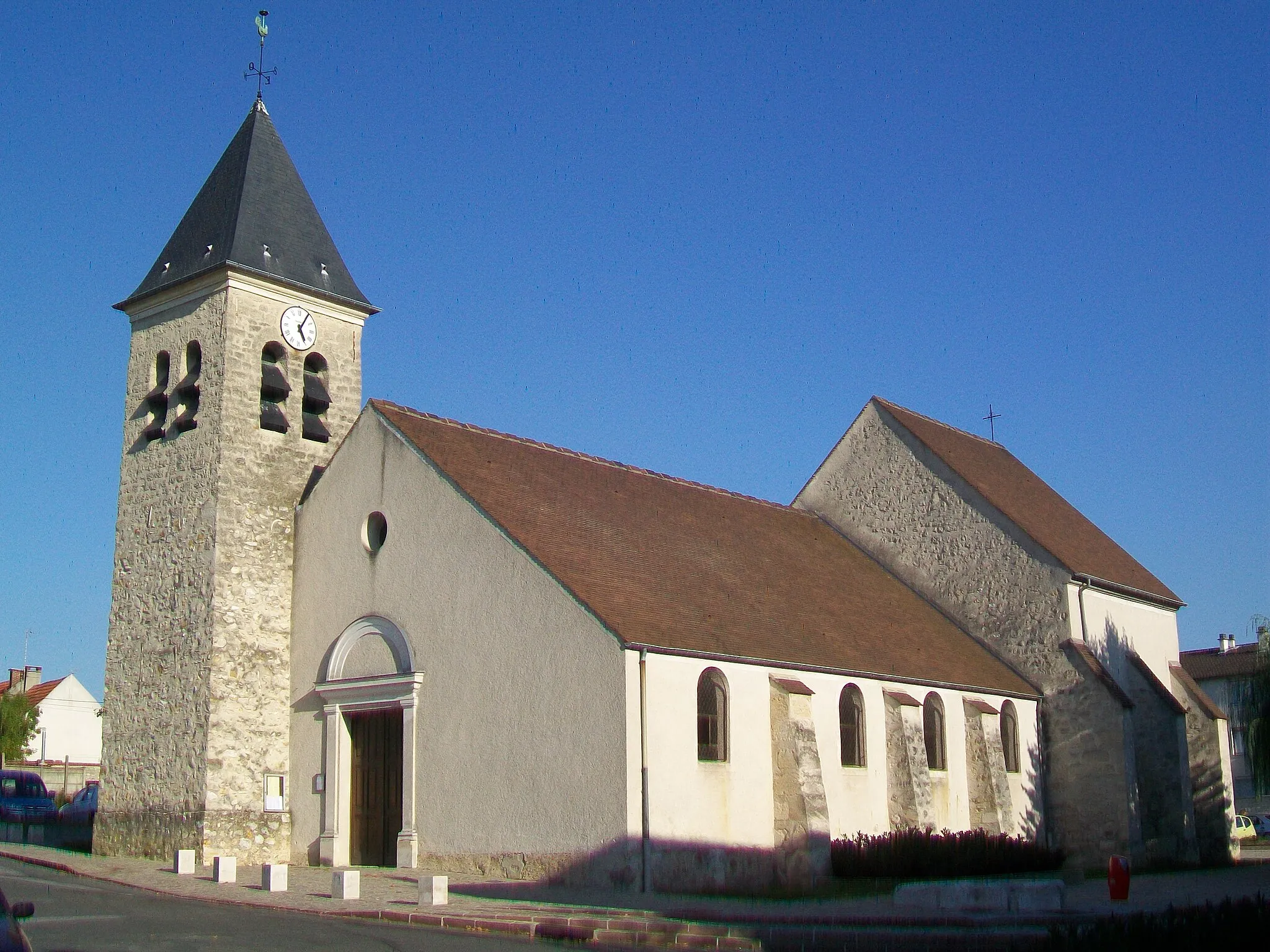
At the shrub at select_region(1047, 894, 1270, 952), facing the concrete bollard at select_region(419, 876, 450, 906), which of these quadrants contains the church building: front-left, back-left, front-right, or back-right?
front-right

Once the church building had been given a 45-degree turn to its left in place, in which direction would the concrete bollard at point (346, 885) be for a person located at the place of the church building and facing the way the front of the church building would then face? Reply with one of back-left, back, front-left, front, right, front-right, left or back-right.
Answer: front

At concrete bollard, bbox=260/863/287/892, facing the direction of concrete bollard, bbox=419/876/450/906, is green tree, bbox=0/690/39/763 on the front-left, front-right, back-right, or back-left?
back-left

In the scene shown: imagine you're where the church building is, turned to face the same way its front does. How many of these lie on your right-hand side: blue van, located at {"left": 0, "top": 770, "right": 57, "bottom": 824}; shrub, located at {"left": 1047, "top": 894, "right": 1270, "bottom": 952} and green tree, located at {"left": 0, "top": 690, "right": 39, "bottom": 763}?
2

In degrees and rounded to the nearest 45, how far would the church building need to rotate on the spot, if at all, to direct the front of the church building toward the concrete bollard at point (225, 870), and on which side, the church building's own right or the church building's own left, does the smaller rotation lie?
0° — it already faces it
